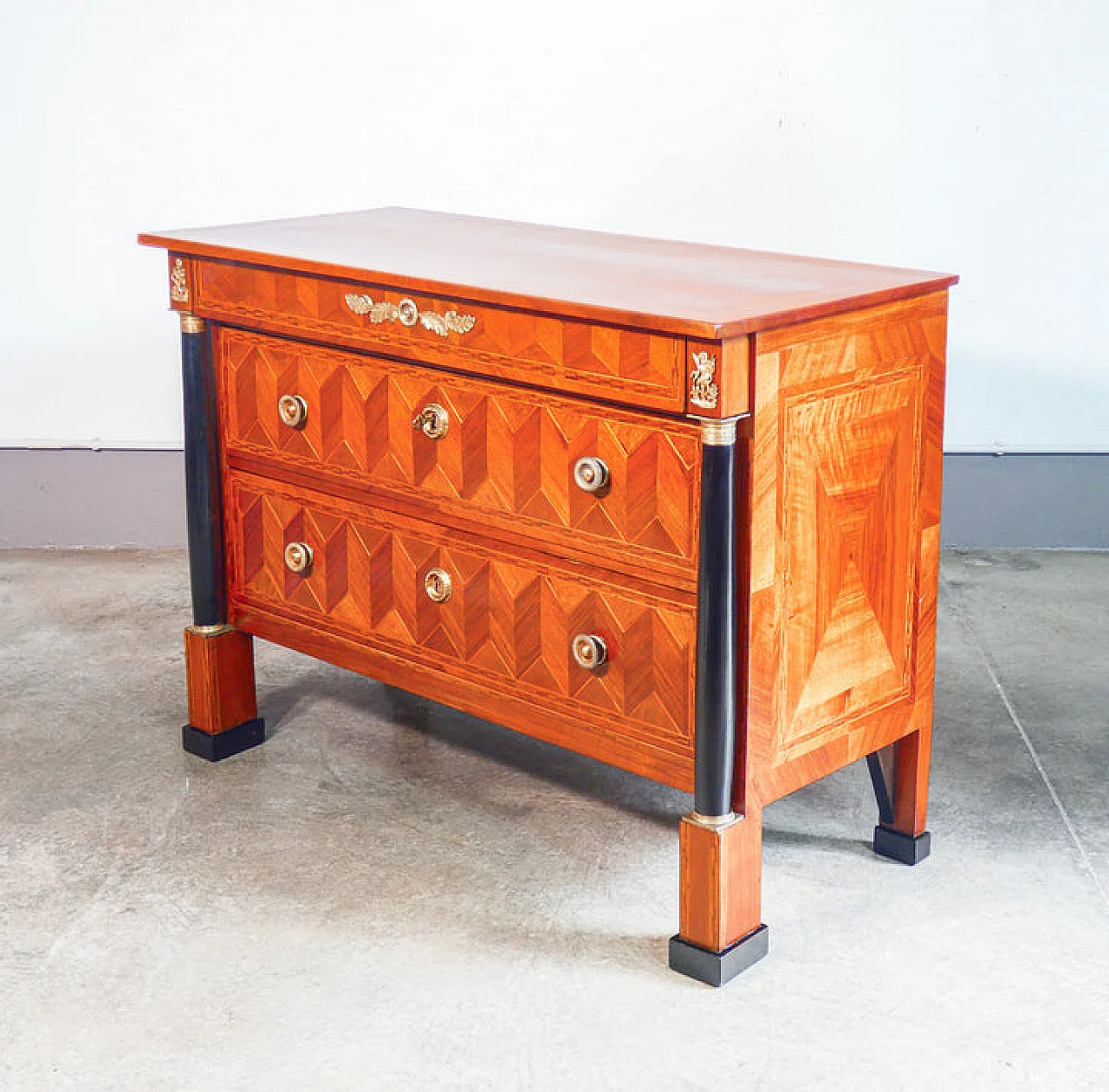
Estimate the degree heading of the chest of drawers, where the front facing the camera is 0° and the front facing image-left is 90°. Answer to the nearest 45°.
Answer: approximately 45°
